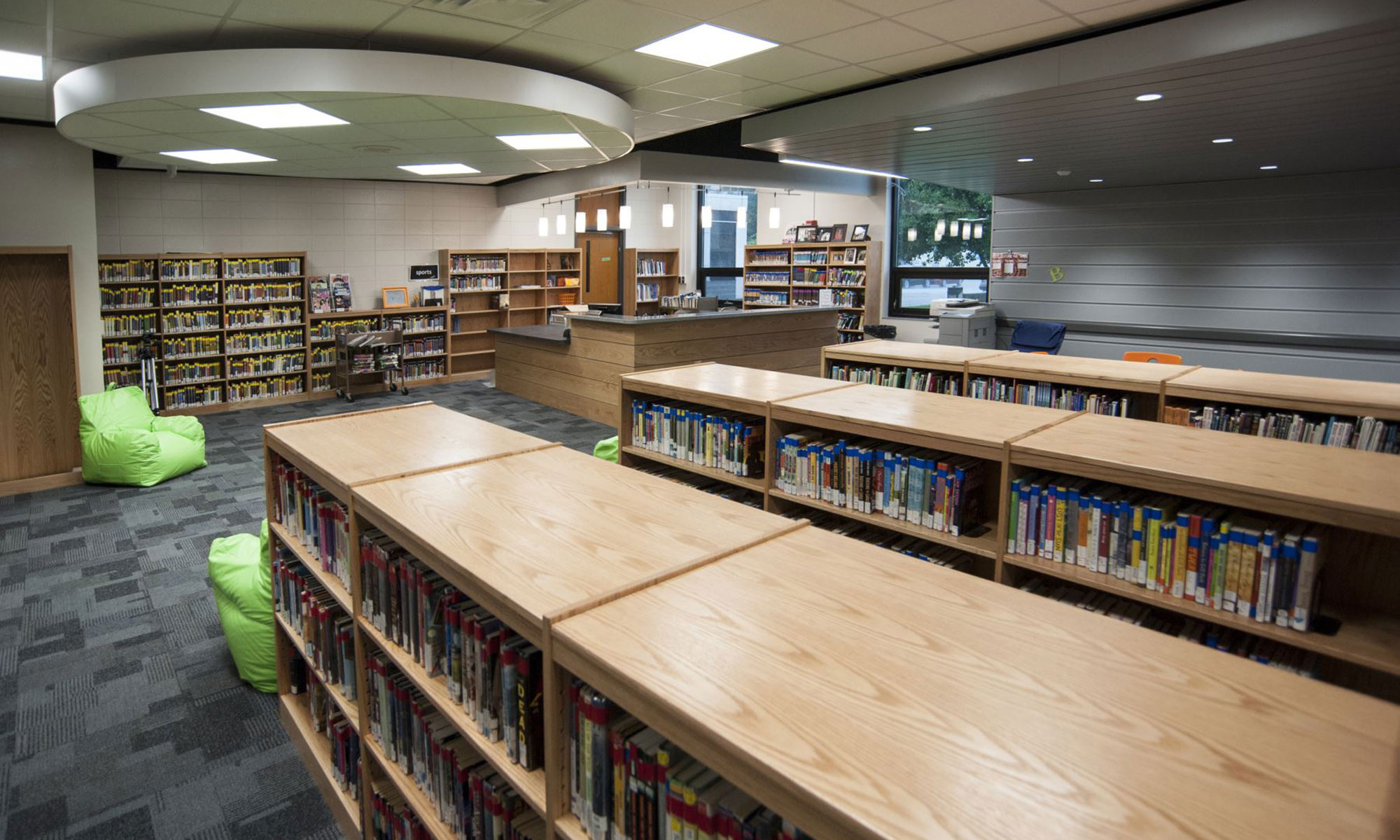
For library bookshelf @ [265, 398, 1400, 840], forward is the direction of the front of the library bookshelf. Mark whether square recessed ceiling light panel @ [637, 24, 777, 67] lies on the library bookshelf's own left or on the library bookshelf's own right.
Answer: on the library bookshelf's own right

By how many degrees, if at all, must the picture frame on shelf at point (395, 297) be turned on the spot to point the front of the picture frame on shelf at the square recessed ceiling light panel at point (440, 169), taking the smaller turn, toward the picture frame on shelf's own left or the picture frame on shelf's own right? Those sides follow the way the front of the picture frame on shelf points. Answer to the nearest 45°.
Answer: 0° — it already faces it

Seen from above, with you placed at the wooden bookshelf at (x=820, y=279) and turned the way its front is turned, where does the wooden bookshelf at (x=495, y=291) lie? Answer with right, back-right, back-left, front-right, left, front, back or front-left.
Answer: front-right

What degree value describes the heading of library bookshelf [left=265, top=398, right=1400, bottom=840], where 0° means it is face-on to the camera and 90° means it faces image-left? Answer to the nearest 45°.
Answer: approximately 45°

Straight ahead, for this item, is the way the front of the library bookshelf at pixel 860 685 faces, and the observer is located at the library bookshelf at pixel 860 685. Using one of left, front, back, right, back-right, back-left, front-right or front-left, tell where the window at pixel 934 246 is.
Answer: back-right

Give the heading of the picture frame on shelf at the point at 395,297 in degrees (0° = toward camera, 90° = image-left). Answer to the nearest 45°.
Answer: approximately 0°

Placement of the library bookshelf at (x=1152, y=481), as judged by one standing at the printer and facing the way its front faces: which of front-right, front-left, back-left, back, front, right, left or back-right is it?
front-left

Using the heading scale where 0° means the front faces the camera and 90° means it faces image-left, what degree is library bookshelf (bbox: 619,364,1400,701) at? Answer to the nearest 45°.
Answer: approximately 45°
